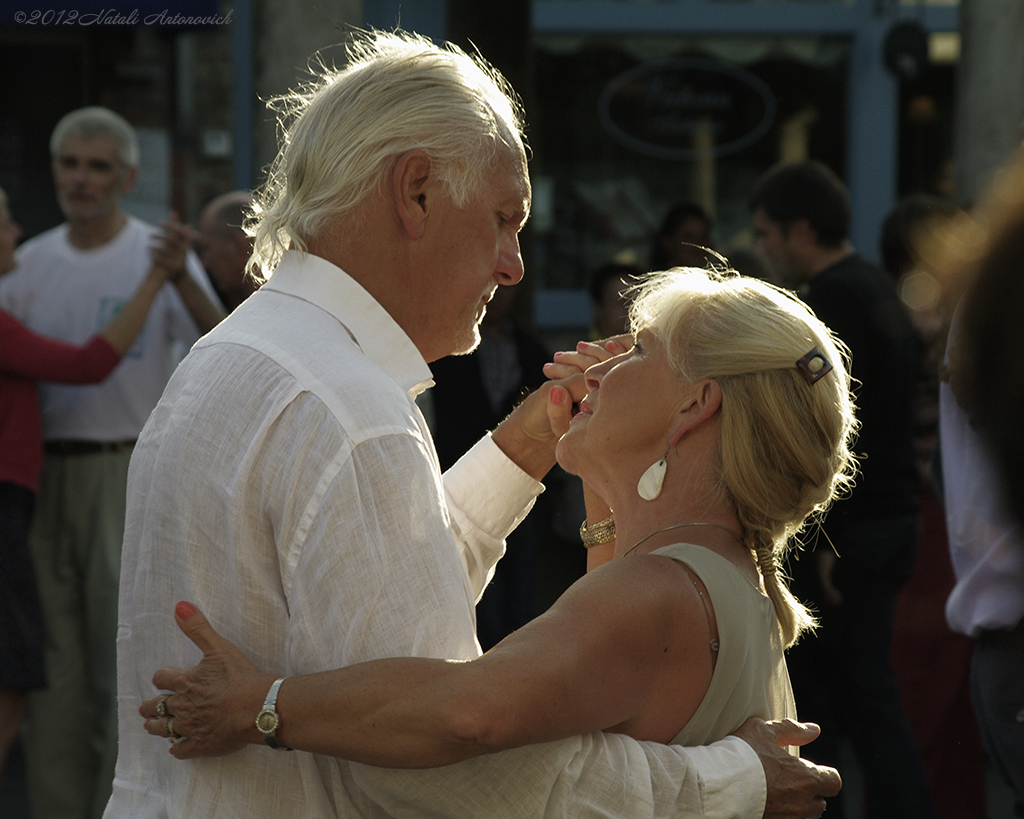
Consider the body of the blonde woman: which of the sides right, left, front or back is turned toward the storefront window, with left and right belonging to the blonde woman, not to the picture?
right

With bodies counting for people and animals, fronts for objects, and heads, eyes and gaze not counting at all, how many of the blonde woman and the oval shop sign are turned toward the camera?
1

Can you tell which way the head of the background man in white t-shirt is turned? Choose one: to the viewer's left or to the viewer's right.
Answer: to the viewer's left

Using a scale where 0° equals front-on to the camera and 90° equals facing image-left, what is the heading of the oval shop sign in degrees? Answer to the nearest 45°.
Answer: approximately 0°

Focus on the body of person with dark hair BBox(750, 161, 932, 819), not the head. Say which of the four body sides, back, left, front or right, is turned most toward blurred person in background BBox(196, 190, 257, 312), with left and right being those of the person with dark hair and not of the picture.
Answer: front

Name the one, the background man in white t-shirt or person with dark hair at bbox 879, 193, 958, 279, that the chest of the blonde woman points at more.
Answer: the background man in white t-shirt

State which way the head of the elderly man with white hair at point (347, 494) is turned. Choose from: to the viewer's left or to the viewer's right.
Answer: to the viewer's right

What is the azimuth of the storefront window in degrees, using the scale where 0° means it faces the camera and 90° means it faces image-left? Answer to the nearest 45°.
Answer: approximately 0°

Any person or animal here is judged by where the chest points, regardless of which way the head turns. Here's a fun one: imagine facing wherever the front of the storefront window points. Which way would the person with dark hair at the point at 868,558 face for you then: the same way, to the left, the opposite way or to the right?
to the right

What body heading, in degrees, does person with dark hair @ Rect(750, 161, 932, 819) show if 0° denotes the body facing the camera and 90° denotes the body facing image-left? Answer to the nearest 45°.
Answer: approximately 90°

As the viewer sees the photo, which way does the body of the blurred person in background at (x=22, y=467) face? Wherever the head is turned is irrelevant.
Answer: to the viewer's right
